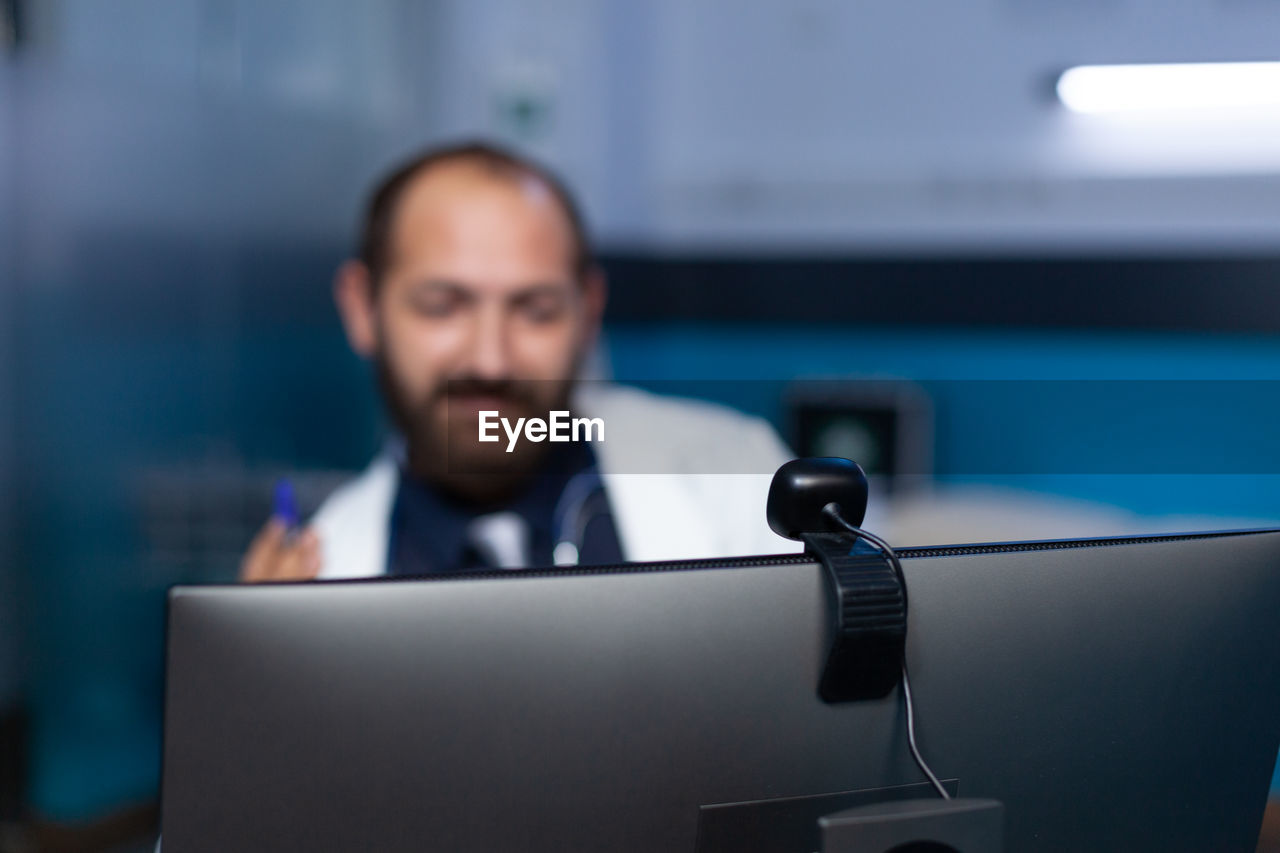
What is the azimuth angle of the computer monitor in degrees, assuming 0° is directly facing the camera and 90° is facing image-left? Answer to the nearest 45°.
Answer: approximately 180°

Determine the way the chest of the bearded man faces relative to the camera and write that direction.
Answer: toward the camera

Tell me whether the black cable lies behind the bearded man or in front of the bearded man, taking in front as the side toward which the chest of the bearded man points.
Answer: in front

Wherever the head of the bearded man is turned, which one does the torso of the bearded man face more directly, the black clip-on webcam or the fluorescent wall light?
the black clip-on webcam

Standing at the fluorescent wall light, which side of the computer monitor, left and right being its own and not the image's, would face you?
front

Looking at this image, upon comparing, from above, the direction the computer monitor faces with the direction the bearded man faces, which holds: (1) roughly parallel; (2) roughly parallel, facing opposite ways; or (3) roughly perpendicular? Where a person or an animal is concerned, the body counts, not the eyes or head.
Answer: roughly parallel, facing opposite ways

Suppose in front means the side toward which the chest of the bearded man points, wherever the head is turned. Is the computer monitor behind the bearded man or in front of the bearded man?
in front

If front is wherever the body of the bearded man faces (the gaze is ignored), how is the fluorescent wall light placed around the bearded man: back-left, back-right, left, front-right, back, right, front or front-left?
back-left

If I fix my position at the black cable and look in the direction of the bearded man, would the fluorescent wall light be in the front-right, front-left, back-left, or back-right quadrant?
front-right

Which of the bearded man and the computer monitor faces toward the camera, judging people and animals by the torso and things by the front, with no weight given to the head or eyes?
the bearded man

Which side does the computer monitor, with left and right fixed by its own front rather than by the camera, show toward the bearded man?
front

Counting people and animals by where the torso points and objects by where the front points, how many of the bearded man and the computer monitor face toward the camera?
1
